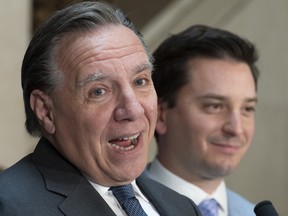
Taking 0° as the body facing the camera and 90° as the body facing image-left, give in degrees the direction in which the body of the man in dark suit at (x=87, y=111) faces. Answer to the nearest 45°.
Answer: approximately 315°
